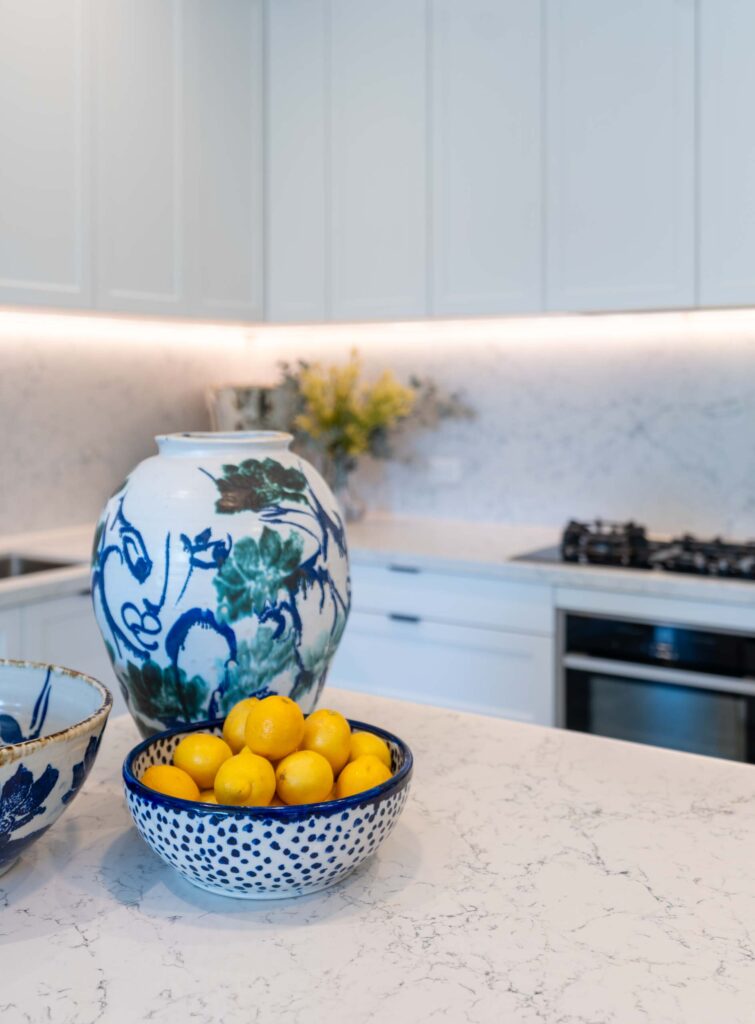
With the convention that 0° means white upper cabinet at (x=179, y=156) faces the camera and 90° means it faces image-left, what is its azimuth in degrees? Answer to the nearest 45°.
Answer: approximately 315°

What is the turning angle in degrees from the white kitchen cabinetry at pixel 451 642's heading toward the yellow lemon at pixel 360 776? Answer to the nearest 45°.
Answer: approximately 45° to its left

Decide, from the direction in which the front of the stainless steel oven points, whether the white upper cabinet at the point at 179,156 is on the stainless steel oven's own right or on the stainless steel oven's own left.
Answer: on the stainless steel oven's own right
